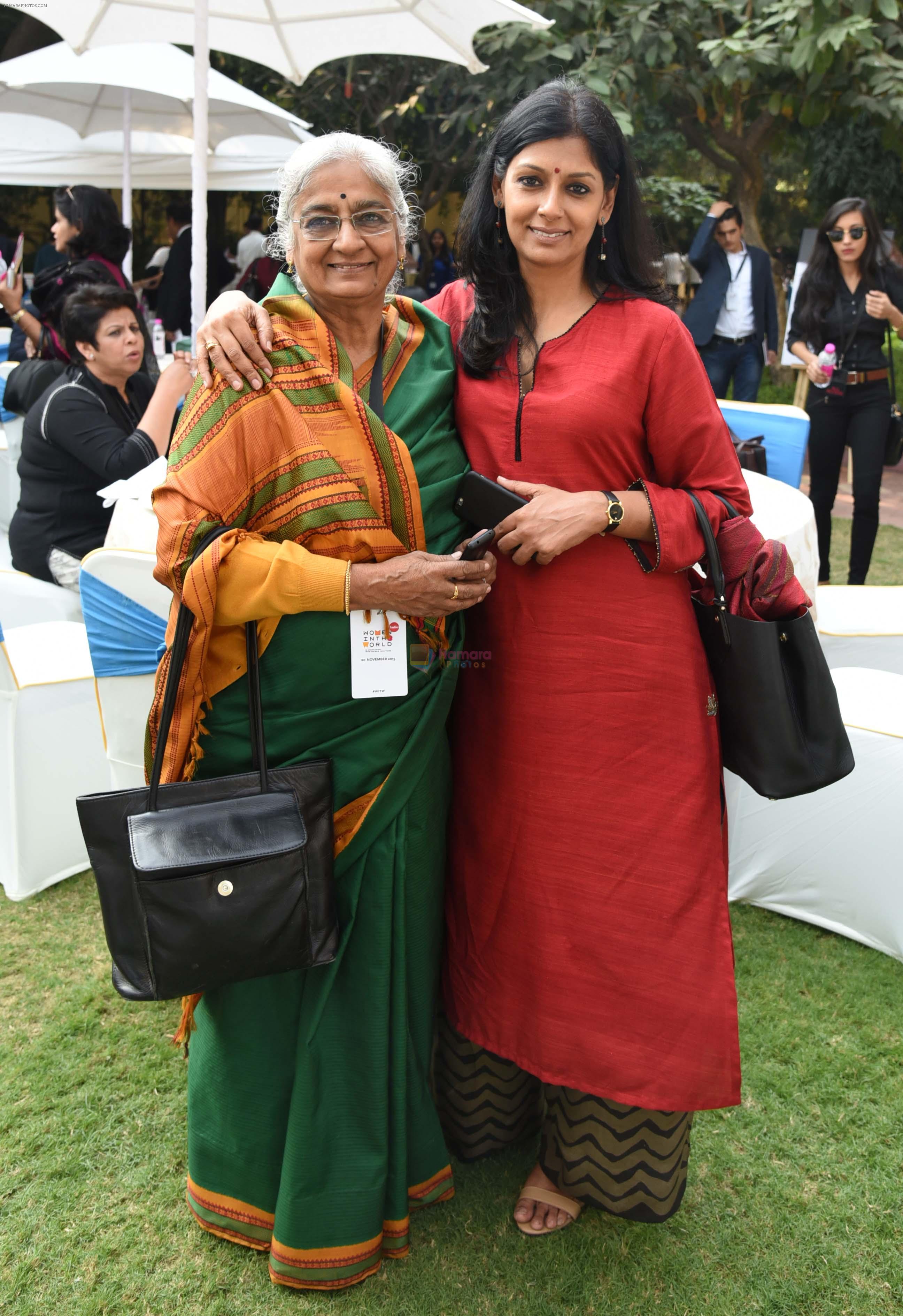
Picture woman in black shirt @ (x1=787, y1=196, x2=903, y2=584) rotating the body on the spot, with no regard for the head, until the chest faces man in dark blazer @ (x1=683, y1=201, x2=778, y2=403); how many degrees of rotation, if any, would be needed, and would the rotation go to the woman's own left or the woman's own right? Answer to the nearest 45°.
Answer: approximately 135° to the woman's own right

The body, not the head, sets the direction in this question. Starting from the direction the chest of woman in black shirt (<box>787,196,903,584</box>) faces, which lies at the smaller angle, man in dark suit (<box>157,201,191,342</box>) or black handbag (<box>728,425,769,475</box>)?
the black handbag

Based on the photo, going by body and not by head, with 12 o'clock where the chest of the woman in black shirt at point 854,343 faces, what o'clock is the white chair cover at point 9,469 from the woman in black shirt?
The white chair cover is roughly at 2 o'clock from the woman in black shirt.

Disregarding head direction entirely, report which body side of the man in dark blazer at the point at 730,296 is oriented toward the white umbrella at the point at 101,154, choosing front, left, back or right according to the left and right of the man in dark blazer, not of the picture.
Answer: right

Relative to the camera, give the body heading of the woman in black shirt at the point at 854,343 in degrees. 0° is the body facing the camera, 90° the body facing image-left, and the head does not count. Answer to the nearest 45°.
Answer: approximately 0°

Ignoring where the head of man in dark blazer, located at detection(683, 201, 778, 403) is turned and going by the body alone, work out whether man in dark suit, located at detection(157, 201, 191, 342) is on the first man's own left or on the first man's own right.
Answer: on the first man's own right

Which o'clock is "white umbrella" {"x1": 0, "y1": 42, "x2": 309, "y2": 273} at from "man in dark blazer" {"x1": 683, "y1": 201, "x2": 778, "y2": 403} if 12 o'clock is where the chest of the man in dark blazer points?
The white umbrella is roughly at 3 o'clock from the man in dark blazer.

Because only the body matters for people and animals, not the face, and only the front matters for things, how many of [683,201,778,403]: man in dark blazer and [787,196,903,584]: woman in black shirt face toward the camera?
2
